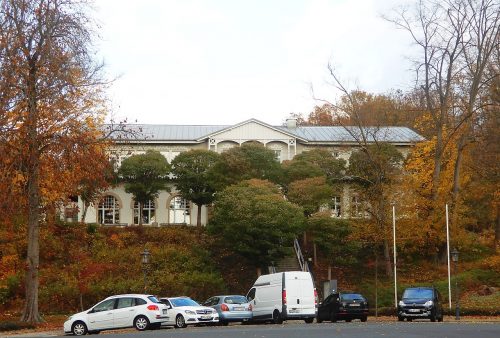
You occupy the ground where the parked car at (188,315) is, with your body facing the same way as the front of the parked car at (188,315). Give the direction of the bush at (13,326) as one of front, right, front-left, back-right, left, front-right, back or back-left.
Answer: back-right

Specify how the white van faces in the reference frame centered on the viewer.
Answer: facing away from the viewer and to the left of the viewer

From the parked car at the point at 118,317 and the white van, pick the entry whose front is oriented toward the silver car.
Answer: the white van

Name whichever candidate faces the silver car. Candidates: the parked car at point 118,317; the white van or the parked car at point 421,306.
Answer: the white van

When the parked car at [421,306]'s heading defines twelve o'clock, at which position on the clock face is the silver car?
The silver car is roughly at 3 o'clock from the parked car.

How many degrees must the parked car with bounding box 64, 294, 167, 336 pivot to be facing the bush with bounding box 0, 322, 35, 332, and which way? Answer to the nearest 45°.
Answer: approximately 45° to its right

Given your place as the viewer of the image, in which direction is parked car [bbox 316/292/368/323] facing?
facing away from the viewer and to the left of the viewer

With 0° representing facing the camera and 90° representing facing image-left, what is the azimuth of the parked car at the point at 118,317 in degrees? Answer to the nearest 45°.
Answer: approximately 90°

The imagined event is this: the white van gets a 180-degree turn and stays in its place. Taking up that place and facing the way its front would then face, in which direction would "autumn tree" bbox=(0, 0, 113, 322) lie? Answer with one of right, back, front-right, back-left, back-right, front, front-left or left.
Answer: back-right

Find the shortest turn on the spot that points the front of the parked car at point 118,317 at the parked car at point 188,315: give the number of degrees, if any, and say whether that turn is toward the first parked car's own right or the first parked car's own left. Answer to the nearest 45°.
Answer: approximately 135° to the first parked car's own right

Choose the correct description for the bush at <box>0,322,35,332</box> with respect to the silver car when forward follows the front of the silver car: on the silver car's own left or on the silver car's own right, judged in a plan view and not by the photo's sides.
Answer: on the silver car's own left

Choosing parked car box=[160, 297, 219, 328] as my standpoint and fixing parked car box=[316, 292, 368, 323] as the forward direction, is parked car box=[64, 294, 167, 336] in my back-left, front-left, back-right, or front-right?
back-right
